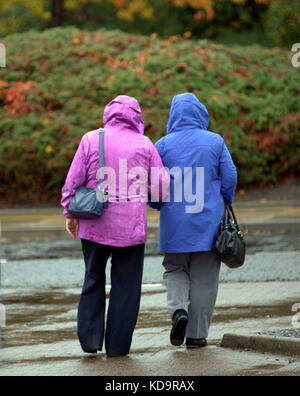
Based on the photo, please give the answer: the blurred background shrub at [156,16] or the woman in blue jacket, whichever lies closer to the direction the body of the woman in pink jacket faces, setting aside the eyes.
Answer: the blurred background shrub

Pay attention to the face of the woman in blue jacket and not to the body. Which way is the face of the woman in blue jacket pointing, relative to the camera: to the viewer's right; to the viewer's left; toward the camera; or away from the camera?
away from the camera

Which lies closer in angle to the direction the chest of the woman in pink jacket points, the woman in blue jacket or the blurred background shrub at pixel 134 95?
the blurred background shrub

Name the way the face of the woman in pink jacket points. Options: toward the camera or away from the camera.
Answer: away from the camera

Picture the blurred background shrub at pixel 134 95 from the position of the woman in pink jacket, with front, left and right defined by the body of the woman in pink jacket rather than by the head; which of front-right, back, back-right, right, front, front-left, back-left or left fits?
front

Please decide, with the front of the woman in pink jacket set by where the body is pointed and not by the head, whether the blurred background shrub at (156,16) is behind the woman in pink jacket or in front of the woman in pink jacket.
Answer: in front

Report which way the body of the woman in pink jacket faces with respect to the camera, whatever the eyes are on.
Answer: away from the camera

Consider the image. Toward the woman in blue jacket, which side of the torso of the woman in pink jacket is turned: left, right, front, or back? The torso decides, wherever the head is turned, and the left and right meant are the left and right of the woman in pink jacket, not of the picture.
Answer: right
